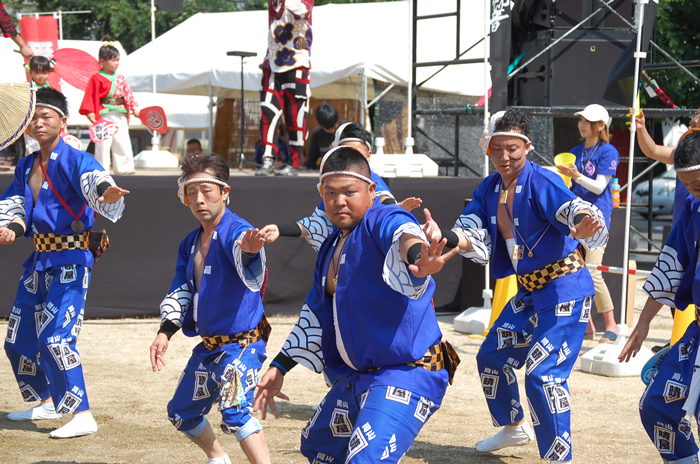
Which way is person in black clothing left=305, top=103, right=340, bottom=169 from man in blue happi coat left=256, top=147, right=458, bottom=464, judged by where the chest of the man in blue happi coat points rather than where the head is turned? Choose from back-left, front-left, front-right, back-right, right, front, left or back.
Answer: back-right

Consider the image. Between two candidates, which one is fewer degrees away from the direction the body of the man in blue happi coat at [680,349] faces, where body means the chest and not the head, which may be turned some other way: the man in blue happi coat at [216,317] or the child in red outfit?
the man in blue happi coat

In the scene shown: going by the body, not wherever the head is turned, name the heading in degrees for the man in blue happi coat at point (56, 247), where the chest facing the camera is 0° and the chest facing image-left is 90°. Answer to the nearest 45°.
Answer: approximately 45°

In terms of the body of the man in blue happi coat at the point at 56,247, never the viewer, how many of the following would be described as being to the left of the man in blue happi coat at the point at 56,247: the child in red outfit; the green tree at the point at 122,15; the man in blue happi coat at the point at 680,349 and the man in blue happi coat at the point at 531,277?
2

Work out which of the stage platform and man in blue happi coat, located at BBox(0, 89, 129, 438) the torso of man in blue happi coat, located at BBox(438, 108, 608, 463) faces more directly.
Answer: the man in blue happi coat

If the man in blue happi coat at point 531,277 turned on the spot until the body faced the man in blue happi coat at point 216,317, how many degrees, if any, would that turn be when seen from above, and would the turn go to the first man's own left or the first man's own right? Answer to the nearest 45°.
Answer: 0° — they already face them

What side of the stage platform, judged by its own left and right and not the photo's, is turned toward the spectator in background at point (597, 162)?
left

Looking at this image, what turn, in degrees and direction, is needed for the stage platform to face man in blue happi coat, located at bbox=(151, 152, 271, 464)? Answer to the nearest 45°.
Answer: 0° — it already faces them

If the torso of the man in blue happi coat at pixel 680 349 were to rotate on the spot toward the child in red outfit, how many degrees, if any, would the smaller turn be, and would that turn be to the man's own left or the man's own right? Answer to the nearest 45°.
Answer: approximately 90° to the man's own right
